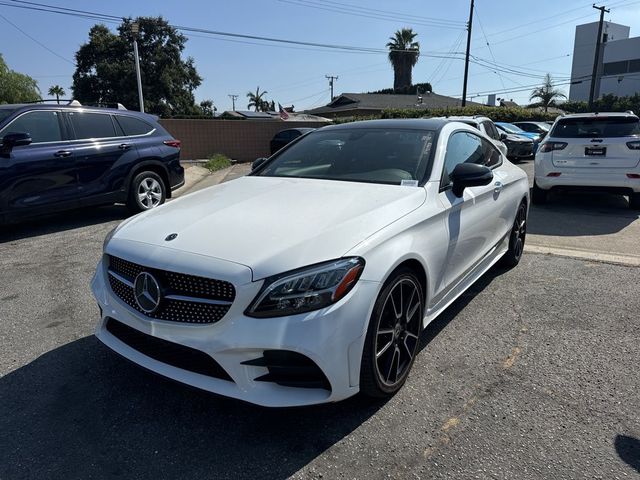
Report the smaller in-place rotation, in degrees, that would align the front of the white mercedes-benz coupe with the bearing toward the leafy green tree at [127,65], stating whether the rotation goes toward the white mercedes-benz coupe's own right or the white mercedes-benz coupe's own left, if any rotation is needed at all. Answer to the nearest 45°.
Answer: approximately 135° to the white mercedes-benz coupe's own right

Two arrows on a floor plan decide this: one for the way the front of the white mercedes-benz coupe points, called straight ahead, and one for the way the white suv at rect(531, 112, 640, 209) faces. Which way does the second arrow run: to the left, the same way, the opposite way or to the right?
the opposite way

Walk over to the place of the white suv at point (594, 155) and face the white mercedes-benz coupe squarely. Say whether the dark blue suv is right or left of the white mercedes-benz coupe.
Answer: right

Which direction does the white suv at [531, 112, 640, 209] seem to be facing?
away from the camera

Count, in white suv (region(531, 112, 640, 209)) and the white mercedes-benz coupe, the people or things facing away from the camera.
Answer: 1

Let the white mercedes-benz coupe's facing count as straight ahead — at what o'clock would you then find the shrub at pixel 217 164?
The shrub is roughly at 4 o'clock from the white mercedes-benz coupe.

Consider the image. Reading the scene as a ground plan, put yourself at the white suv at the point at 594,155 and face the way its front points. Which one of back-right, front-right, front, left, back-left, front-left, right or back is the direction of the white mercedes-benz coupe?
back

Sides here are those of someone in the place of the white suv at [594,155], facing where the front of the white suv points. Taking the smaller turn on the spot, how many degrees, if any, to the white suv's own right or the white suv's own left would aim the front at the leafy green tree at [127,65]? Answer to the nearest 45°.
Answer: approximately 45° to the white suv's own left

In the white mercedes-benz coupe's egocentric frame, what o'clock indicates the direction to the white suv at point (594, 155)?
The white suv is roughly at 6 o'clock from the white mercedes-benz coupe.

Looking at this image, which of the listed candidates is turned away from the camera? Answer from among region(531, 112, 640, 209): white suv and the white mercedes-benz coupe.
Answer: the white suv

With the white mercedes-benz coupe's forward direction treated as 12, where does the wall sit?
The wall is roughly at 4 o'clock from the white mercedes-benz coupe.

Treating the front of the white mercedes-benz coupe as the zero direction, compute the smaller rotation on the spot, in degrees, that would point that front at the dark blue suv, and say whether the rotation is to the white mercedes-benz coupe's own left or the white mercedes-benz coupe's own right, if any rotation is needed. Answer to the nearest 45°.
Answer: approximately 90° to the white mercedes-benz coupe's own right
